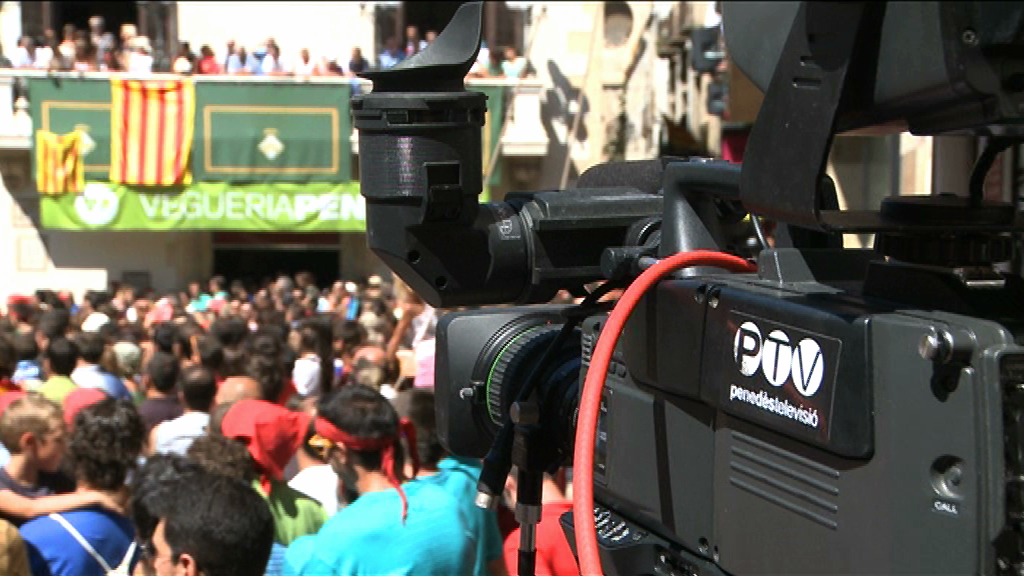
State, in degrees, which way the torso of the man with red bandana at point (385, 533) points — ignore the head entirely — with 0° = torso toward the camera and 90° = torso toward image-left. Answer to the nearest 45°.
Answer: approximately 135°

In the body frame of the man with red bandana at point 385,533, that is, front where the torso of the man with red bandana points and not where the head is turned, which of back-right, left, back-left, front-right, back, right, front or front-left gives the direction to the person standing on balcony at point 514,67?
front-right

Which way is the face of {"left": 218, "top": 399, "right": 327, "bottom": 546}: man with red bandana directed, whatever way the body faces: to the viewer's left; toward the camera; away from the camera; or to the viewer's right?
away from the camera

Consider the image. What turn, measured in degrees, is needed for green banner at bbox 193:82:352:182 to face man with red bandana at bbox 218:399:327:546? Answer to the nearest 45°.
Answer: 0° — it already faces them

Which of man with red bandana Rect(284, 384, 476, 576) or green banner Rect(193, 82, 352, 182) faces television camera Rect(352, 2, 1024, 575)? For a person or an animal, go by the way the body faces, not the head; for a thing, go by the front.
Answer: the green banner

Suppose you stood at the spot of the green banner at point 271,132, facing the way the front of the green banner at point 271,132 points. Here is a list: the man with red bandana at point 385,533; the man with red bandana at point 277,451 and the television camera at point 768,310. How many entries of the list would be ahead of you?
3

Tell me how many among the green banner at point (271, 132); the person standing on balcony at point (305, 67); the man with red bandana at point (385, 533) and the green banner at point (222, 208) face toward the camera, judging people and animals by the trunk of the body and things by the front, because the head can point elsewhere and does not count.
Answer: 3

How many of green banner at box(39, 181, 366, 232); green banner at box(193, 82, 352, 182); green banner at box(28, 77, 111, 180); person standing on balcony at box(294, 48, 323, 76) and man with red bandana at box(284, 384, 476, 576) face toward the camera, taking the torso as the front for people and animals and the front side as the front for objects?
4

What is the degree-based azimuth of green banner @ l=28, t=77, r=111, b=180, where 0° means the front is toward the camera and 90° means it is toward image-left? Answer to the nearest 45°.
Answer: approximately 0°
